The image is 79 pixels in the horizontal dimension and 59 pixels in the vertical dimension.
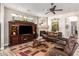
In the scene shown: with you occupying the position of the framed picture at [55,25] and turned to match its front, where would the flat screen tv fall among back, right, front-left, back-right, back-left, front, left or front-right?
right

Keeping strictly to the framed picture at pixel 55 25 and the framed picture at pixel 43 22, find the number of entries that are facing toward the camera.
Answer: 2

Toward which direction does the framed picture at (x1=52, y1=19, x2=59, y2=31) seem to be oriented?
toward the camera

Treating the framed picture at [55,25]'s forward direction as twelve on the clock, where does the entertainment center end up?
The entertainment center is roughly at 3 o'clock from the framed picture.

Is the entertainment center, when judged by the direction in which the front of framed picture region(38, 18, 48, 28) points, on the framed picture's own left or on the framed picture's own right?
on the framed picture's own right

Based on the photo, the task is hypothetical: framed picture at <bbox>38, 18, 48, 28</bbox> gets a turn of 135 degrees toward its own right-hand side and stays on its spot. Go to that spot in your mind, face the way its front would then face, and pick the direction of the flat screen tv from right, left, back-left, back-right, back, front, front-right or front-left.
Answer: front-left

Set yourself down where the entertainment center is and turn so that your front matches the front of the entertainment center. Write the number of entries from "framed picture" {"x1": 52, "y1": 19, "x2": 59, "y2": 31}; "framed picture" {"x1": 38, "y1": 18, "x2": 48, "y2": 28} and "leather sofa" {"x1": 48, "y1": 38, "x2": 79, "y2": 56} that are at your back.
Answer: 0

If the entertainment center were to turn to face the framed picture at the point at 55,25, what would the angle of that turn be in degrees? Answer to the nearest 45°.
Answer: approximately 45° to its left

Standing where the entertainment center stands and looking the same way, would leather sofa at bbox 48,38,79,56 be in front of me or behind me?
in front

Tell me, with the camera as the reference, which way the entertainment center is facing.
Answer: facing the viewer and to the right of the viewer
